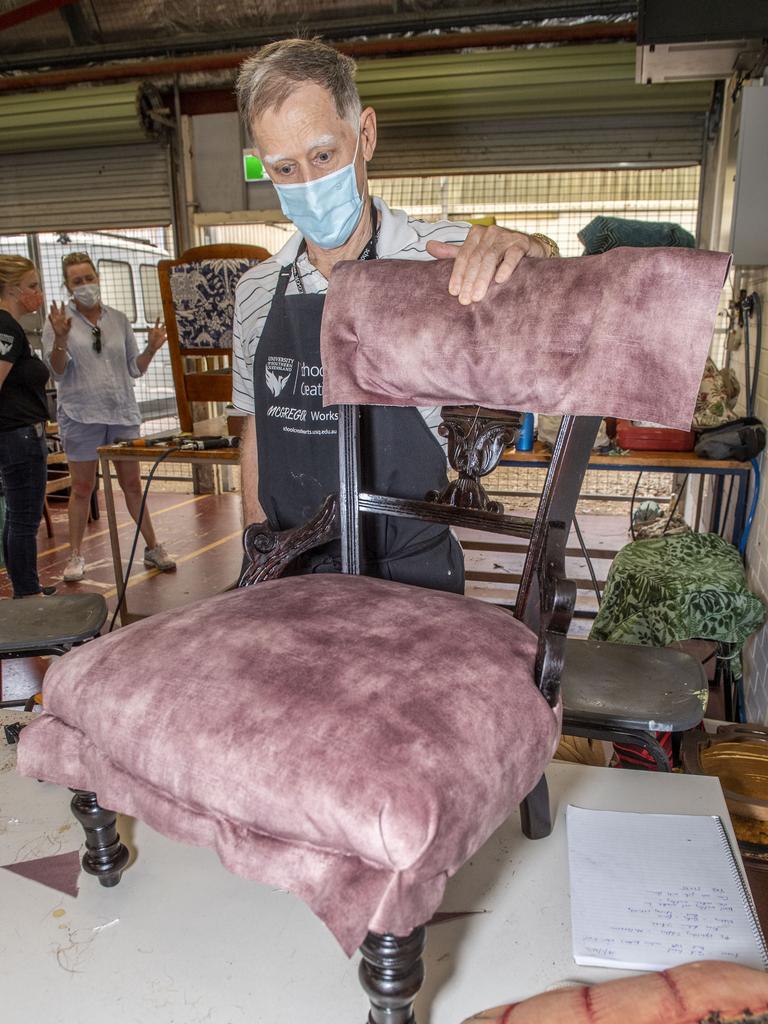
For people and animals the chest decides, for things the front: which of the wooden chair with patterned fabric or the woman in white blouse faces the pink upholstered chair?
the woman in white blouse

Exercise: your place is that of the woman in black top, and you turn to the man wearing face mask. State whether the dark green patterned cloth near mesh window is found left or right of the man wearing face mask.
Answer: left

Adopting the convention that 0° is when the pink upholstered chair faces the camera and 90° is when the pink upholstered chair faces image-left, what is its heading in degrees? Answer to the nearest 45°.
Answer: approximately 45°

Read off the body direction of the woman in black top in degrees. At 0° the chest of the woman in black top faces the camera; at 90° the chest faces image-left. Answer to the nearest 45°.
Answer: approximately 270°

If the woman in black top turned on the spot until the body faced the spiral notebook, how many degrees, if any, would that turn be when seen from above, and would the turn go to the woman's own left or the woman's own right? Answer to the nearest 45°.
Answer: approximately 90° to the woman's own right

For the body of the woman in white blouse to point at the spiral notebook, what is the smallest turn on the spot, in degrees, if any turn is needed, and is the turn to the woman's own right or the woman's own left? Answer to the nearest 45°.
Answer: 0° — they already face it
